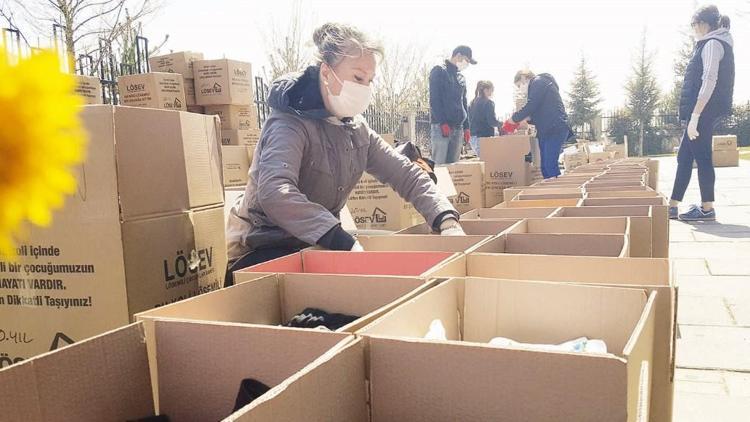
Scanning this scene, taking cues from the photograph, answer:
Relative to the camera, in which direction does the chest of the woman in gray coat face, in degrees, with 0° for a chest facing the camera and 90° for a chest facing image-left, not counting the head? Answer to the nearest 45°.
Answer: approximately 315°

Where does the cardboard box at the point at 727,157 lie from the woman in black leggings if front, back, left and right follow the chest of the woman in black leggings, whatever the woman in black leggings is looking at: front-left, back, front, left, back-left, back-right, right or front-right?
right

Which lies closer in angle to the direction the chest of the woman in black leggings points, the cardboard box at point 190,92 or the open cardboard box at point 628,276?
the cardboard box

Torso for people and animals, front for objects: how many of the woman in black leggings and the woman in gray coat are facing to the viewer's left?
1

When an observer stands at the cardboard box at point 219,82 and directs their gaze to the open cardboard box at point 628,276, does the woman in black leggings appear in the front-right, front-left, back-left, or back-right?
front-left

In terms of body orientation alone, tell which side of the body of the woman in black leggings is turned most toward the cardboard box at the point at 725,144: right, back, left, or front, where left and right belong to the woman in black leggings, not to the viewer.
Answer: right

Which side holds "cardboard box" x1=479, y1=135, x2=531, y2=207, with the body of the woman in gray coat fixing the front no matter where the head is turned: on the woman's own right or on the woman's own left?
on the woman's own left

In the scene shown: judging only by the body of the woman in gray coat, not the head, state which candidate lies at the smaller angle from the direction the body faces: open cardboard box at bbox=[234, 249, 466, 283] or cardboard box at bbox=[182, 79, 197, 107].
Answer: the open cardboard box

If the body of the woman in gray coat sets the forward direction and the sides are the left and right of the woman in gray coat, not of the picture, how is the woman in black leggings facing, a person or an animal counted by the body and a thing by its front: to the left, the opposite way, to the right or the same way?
the opposite way

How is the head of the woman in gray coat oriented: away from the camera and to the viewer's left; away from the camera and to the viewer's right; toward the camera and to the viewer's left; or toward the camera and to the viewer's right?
toward the camera and to the viewer's right

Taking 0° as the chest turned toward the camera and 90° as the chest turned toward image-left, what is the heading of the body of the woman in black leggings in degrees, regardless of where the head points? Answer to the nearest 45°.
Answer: approximately 90°

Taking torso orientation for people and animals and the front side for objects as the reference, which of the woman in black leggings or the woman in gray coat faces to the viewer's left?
the woman in black leggings

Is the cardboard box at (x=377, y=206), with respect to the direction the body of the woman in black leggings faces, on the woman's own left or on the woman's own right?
on the woman's own left
